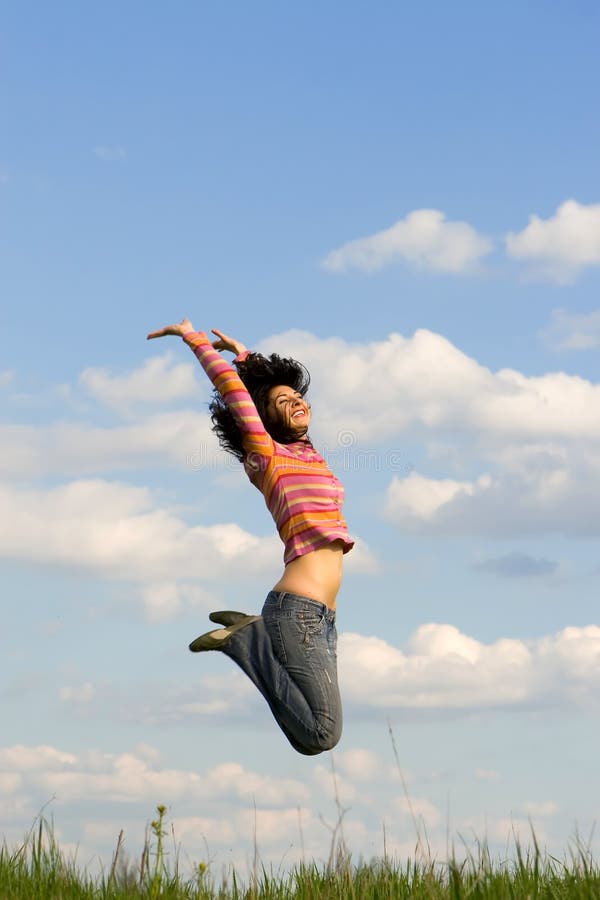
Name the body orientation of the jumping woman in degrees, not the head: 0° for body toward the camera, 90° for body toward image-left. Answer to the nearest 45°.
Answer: approximately 270°
